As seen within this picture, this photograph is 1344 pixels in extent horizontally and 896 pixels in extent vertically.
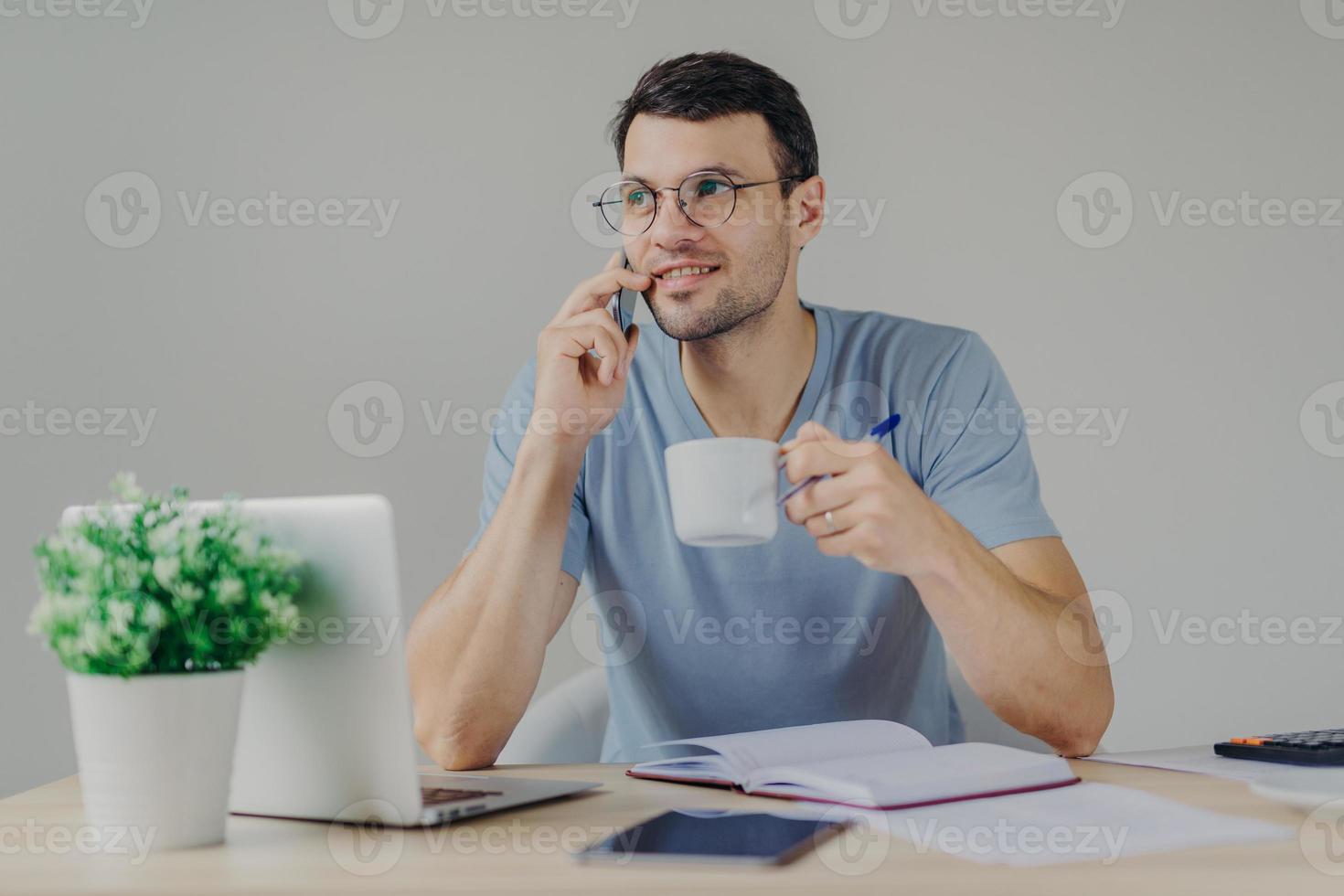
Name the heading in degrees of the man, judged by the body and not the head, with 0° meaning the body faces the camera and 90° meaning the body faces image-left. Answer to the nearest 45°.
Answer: approximately 0°

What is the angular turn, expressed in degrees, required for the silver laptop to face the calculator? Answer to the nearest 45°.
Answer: approximately 45° to its right

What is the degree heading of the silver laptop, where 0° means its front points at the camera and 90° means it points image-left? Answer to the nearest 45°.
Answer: approximately 225°

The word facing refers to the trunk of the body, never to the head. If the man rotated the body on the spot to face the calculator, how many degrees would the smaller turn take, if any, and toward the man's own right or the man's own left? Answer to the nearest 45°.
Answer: approximately 45° to the man's own left

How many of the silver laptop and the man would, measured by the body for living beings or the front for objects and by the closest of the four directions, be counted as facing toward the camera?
1

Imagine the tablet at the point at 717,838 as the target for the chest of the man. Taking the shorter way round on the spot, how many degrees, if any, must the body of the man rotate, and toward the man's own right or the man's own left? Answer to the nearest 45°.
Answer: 0° — they already face it

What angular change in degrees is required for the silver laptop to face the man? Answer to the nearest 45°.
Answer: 0° — it already faces them
